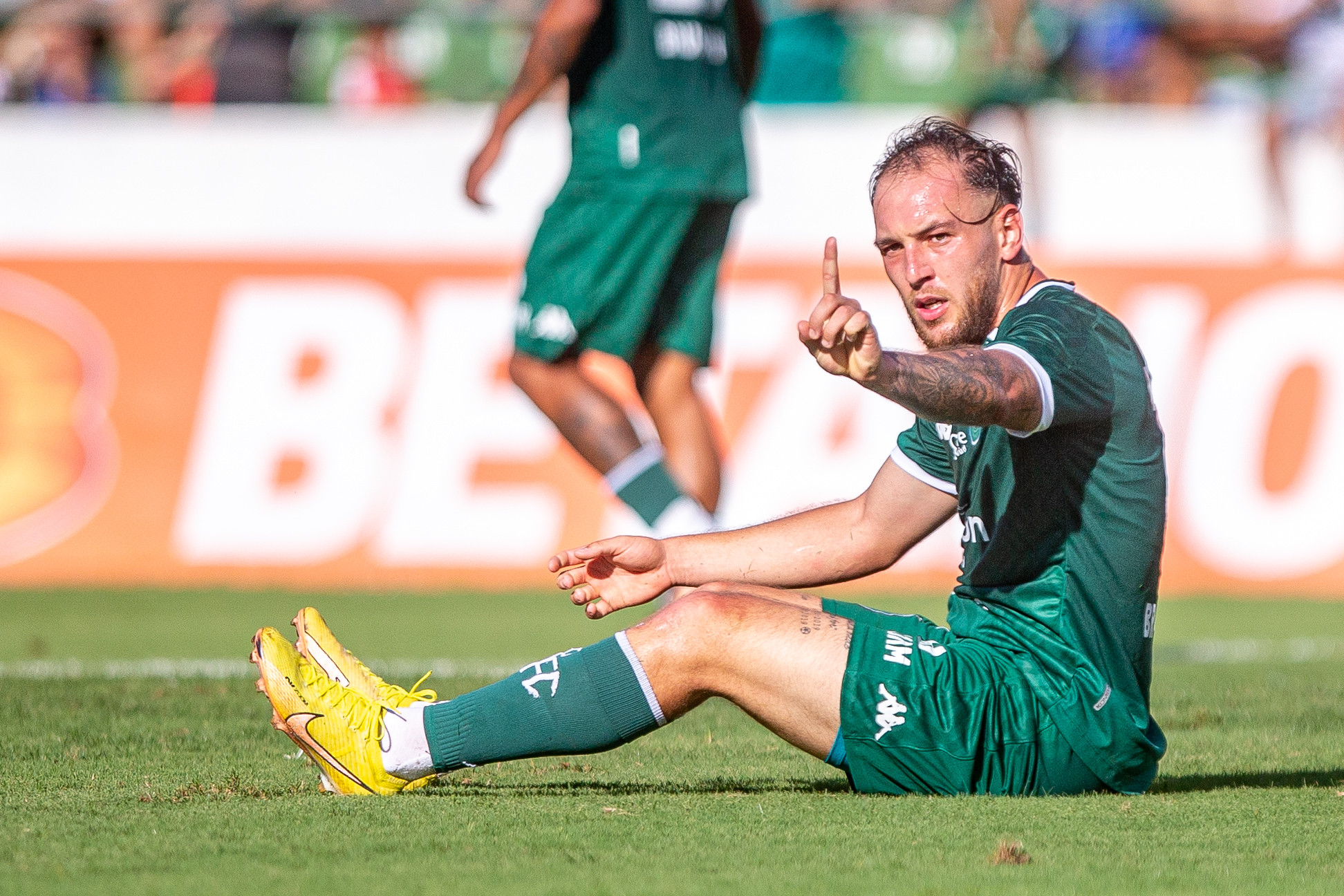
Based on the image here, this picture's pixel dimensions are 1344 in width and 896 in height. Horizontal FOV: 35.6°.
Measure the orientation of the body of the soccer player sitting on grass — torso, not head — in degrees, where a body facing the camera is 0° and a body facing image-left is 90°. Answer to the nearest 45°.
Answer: approximately 90°

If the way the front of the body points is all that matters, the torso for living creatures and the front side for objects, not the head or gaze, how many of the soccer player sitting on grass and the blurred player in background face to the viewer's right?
0

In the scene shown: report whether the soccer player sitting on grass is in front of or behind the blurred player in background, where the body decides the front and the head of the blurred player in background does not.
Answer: behind

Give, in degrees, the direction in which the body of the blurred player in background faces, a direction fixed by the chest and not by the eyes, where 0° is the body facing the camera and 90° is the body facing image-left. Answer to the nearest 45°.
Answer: approximately 135°

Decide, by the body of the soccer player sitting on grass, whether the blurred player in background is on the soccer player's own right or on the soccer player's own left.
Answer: on the soccer player's own right
